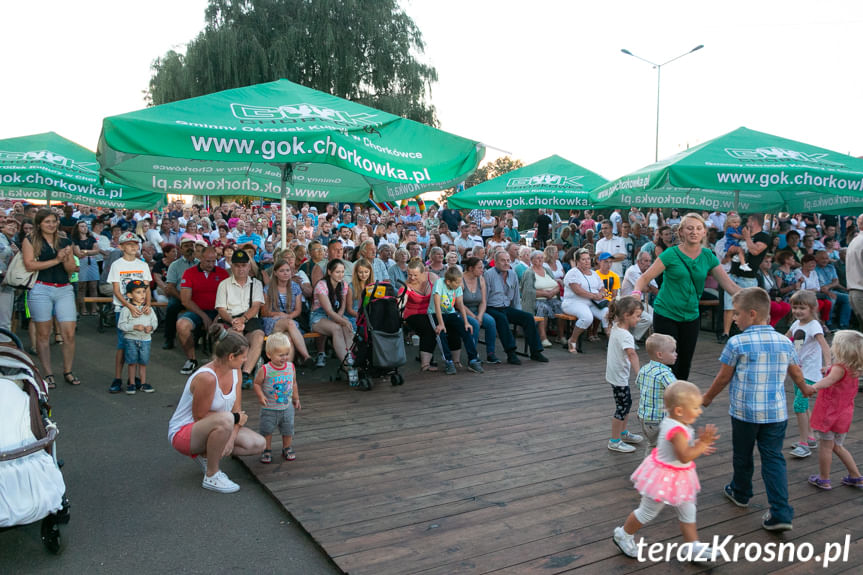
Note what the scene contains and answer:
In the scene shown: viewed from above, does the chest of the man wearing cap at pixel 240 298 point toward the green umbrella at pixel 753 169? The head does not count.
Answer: no

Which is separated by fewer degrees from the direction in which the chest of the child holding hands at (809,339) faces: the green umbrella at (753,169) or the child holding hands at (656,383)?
the child holding hands

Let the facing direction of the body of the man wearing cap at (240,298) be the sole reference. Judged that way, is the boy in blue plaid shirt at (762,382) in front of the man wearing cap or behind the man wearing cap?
in front

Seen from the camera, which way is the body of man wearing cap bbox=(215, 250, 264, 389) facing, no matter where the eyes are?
toward the camera

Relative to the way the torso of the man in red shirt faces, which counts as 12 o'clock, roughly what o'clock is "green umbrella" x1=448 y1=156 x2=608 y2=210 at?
The green umbrella is roughly at 8 o'clock from the man in red shirt.

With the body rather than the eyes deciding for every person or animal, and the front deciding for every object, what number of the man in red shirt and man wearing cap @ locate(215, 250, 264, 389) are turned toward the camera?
2

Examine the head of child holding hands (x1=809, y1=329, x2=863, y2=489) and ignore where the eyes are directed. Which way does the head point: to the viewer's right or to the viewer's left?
to the viewer's left

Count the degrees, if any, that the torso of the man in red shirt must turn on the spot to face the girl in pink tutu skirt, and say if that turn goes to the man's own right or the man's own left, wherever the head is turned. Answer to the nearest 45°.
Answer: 0° — they already face them

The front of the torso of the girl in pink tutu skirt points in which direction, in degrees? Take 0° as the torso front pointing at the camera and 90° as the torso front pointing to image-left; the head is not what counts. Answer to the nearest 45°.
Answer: approximately 270°

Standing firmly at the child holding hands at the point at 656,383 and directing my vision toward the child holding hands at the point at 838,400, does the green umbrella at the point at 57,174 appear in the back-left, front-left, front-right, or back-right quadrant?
back-left

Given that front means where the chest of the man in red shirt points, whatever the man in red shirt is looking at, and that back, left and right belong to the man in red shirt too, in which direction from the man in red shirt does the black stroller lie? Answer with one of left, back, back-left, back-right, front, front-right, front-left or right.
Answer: front-left

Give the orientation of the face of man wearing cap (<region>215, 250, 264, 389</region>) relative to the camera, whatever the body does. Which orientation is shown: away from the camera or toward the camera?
toward the camera

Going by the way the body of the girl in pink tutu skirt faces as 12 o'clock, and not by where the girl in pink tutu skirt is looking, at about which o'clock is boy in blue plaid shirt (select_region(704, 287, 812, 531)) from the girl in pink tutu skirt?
The boy in blue plaid shirt is roughly at 10 o'clock from the girl in pink tutu skirt.

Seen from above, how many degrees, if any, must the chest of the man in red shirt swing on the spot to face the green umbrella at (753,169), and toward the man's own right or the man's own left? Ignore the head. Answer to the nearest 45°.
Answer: approximately 90° to the man's own left
